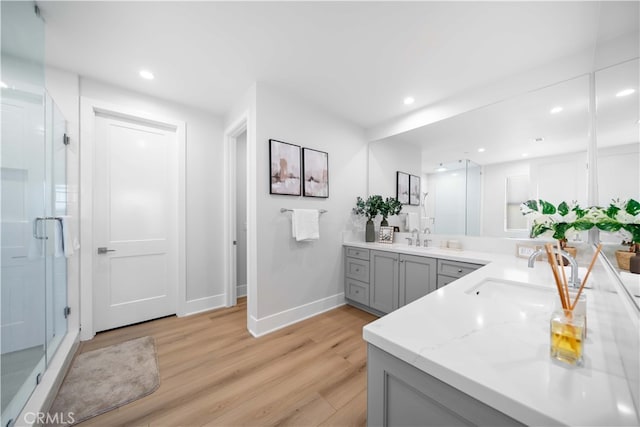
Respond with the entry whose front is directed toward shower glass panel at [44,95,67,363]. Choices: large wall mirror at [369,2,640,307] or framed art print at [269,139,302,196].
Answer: the large wall mirror

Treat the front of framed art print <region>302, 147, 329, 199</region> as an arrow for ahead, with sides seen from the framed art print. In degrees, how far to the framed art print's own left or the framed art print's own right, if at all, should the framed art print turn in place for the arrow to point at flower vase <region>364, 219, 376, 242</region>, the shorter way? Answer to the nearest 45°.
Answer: approximately 90° to the framed art print's own left

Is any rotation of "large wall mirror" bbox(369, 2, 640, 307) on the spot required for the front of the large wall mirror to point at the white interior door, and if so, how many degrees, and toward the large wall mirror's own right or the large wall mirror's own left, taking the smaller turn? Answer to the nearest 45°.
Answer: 0° — it already faces it

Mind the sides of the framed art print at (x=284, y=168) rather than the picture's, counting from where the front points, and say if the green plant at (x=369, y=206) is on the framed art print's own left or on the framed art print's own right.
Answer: on the framed art print's own left

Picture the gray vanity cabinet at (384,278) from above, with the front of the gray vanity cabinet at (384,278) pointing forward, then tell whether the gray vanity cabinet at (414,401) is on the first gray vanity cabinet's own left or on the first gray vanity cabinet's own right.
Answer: on the first gray vanity cabinet's own left

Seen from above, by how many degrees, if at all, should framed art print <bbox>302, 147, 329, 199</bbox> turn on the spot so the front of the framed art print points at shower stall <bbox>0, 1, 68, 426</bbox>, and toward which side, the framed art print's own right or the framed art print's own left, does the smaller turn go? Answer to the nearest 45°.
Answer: approximately 90° to the framed art print's own right

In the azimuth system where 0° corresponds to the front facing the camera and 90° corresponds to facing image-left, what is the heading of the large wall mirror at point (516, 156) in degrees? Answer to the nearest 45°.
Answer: approximately 45°

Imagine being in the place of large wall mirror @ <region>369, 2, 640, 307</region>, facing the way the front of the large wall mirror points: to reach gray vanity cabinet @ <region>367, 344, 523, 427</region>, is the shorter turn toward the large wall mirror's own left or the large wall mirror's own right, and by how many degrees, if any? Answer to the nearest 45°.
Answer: approximately 45° to the large wall mirror's own left

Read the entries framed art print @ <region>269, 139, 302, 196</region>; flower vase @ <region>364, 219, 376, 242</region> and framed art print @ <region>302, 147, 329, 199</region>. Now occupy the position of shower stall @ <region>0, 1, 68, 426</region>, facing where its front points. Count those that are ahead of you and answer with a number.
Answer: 3

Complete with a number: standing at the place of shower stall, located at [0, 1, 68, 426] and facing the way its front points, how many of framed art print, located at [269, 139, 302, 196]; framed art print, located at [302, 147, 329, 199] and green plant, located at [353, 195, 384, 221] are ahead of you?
3

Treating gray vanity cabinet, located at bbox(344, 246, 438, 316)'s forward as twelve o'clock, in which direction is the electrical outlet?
The electrical outlet is roughly at 8 o'clock from the gray vanity cabinet.

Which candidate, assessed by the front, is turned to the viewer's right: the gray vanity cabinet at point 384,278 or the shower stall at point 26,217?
the shower stall

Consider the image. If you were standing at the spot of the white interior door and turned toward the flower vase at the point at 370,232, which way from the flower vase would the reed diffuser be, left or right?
right

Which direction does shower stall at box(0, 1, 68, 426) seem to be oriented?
to the viewer's right

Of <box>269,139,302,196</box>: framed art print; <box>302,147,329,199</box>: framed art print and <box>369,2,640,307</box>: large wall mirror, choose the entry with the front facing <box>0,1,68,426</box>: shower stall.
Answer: the large wall mirror

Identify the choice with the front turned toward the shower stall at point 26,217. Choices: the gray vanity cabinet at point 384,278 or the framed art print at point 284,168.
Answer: the gray vanity cabinet
